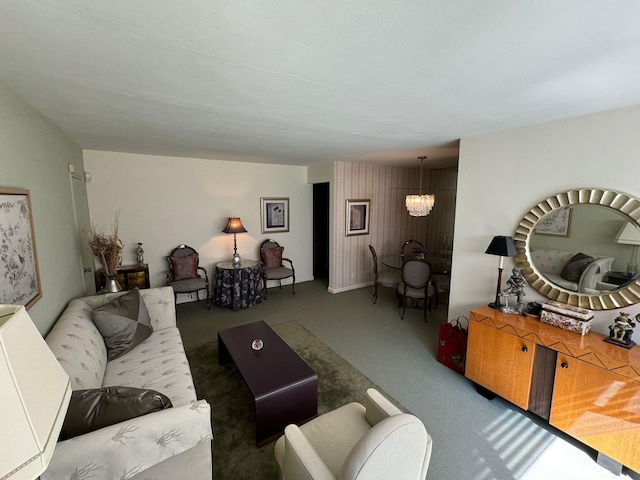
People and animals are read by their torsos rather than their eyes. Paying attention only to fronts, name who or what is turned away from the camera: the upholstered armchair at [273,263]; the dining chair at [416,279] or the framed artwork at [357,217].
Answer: the dining chair

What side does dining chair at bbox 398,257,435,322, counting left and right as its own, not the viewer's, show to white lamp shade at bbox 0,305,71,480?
back

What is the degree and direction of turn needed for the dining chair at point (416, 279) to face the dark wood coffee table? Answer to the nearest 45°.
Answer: approximately 180°

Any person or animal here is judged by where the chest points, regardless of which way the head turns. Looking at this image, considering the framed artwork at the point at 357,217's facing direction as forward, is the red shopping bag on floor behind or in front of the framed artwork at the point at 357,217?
in front

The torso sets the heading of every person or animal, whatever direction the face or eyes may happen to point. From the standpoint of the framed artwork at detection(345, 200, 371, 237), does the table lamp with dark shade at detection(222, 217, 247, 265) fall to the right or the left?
on its right

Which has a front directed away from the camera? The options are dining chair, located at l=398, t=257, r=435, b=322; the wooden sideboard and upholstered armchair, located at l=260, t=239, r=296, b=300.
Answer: the dining chair

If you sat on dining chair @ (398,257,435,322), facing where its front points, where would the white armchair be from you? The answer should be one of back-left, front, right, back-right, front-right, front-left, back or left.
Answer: back

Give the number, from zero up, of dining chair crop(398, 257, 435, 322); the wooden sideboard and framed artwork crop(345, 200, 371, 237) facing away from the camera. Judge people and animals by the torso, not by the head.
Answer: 1

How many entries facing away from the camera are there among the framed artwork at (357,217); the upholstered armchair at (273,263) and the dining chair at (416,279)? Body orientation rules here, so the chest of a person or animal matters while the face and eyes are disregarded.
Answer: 1

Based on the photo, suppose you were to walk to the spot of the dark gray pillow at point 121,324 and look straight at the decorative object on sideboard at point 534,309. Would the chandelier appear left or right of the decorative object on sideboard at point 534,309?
left

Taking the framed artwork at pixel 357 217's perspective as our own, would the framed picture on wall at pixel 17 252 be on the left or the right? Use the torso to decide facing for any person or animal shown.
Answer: on its right

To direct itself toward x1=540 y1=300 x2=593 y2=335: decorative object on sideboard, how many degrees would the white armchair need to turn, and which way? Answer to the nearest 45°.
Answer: approximately 90° to its right

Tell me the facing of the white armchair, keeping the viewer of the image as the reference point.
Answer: facing away from the viewer and to the left of the viewer

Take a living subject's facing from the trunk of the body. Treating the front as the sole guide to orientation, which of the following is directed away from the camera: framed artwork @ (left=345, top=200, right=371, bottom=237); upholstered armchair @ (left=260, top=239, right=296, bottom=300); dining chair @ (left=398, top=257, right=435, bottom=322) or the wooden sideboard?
the dining chair

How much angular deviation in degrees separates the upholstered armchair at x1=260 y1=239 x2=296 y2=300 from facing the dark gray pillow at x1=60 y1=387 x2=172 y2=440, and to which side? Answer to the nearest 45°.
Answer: approximately 45° to its right

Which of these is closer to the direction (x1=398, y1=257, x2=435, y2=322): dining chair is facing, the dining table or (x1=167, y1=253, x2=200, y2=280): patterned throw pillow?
the dining table

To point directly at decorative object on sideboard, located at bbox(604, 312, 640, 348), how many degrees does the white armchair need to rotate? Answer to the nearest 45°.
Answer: approximately 90° to its right

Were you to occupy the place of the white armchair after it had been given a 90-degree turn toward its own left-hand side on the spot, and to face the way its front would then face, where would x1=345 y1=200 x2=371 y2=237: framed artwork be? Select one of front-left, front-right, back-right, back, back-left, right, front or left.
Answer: back-right

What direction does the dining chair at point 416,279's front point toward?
away from the camera
